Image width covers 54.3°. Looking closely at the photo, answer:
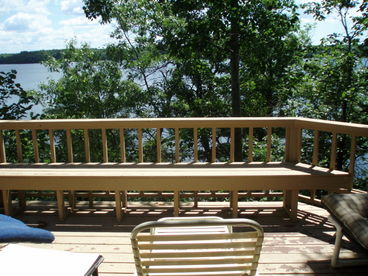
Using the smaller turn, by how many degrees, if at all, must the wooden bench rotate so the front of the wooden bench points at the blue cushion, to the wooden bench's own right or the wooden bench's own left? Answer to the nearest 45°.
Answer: approximately 45° to the wooden bench's own right

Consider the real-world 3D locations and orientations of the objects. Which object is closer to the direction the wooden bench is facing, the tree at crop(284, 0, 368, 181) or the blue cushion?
the blue cushion

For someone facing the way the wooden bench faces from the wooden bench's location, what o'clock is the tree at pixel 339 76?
The tree is roughly at 7 o'clock from the wooden bench.

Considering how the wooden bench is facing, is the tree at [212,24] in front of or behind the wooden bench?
behind

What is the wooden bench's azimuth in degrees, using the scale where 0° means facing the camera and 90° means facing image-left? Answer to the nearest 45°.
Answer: approximately 0°

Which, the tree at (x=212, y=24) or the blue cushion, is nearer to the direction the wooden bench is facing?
the blue cushion
